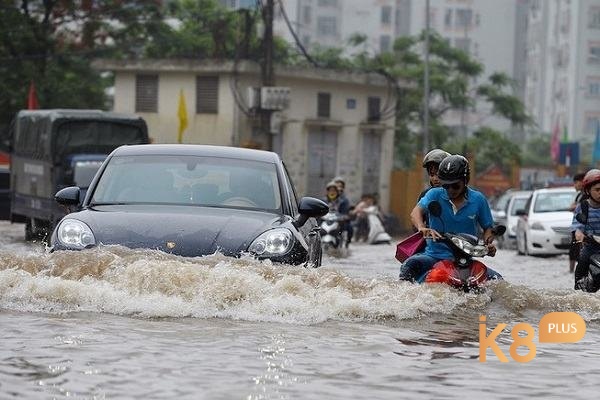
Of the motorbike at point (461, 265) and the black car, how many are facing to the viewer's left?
0

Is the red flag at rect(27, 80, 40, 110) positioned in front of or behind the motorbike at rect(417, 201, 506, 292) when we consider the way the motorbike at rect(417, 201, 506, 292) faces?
behind

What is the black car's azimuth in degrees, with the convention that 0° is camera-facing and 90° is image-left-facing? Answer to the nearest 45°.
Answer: approximately 0°

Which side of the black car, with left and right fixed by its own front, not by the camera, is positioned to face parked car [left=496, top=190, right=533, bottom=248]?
back

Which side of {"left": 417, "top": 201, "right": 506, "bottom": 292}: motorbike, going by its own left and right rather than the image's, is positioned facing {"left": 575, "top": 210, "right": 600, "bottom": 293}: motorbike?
left

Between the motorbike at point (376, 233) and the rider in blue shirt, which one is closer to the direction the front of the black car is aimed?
the rider in blue shirt

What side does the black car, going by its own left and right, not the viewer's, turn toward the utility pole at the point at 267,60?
back

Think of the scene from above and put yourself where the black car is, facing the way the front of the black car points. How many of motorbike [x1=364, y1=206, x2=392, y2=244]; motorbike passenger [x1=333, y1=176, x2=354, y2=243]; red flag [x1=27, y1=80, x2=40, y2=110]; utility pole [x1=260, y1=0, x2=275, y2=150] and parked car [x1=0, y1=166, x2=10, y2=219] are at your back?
5

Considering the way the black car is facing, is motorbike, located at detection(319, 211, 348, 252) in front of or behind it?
behind
